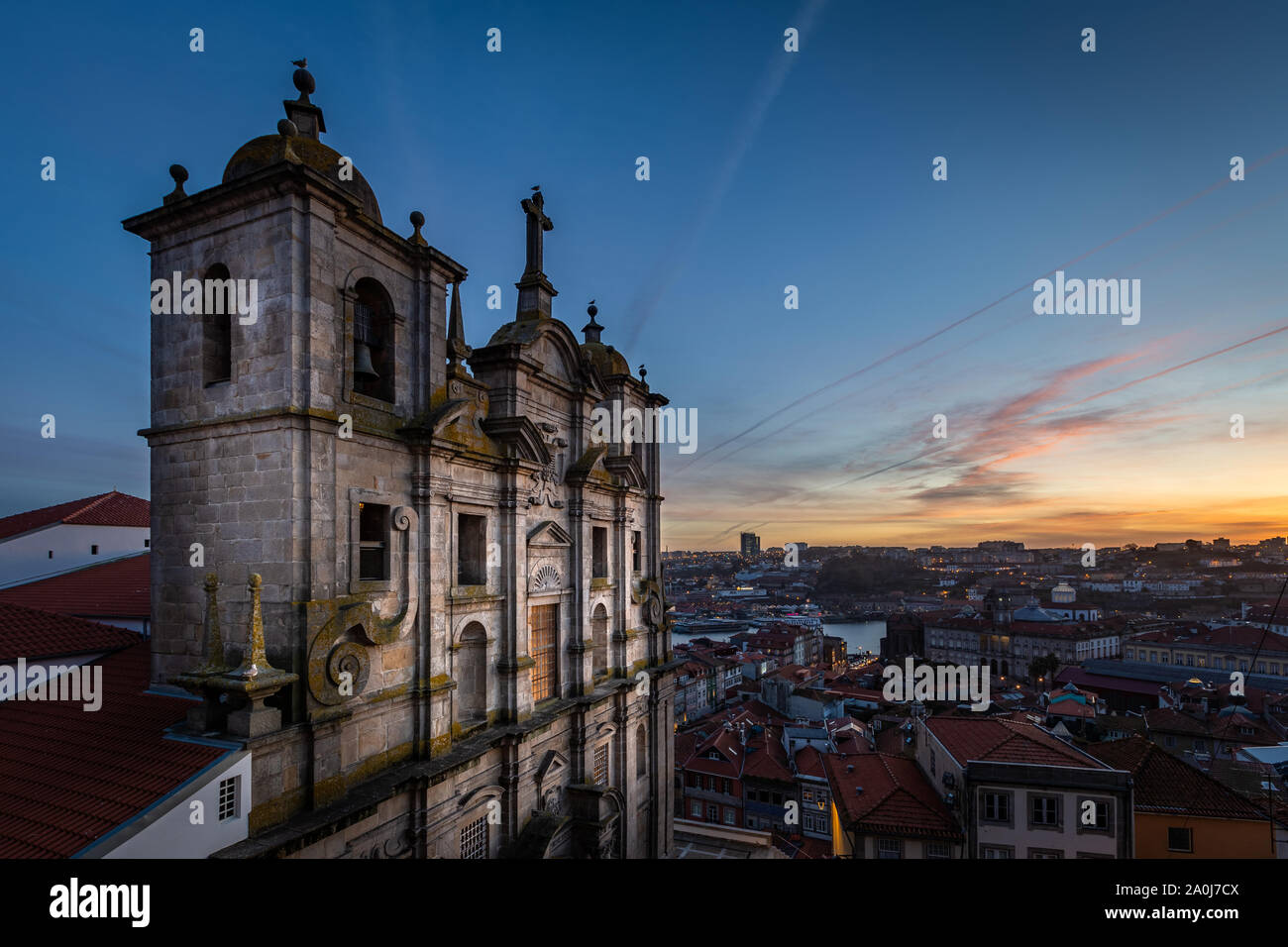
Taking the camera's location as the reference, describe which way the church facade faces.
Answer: facing the viewer and to the right of the viewer
